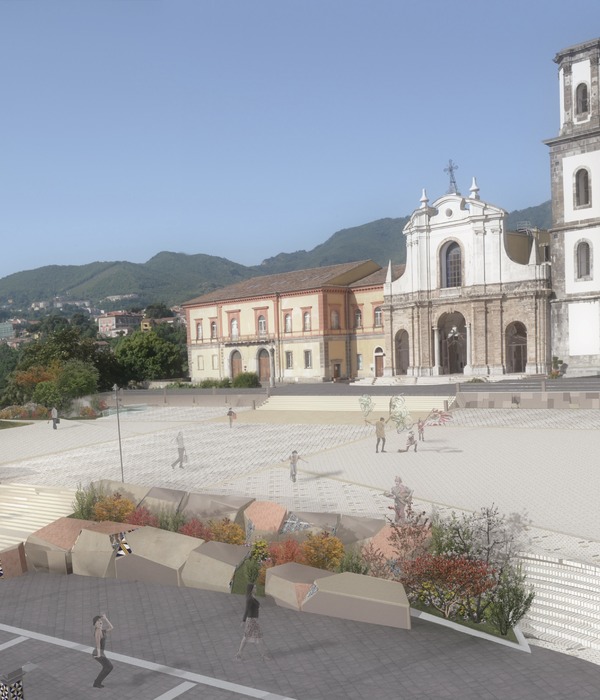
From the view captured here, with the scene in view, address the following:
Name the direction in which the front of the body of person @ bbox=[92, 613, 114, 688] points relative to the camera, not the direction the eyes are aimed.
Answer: to the viewer's right

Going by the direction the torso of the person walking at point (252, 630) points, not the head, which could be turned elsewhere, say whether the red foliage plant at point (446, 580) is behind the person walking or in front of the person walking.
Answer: in front
